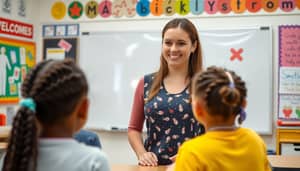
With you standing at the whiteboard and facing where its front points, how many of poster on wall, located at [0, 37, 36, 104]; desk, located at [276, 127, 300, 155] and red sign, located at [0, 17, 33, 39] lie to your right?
2

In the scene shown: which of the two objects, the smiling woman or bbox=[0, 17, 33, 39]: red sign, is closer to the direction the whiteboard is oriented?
the smiling woman

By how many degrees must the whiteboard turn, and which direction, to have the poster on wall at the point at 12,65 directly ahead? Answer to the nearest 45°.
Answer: approximately 90° to its right

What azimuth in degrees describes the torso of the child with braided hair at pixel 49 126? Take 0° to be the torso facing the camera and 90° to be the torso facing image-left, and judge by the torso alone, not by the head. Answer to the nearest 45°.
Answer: approximately 225°

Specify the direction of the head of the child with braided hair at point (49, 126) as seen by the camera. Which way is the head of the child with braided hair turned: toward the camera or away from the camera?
away from the camera

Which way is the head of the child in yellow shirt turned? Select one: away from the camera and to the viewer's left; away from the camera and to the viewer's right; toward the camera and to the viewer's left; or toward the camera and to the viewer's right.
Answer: away from the camera and to the viewer's left

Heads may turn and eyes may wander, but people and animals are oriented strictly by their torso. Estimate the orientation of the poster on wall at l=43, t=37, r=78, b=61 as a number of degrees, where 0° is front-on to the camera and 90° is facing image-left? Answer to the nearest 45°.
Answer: approximately 0°
